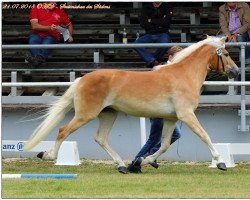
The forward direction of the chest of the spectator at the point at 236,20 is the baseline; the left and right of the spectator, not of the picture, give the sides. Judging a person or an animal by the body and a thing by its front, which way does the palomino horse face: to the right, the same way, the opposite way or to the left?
to the left

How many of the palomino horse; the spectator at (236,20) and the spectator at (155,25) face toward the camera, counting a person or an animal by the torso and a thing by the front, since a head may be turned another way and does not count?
2

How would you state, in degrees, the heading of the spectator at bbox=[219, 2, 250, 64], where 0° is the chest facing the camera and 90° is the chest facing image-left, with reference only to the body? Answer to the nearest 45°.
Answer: approximately 0°

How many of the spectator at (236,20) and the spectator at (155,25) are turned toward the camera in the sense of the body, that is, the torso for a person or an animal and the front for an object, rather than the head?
2

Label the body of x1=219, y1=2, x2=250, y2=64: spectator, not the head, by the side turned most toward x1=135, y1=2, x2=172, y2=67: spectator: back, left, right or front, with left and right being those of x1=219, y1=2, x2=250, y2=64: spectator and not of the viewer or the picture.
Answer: right

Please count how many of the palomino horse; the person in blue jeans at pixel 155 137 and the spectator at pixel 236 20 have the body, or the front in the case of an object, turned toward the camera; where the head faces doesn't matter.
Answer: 1

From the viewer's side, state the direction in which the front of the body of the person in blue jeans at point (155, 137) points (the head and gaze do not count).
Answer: to the viewer's right

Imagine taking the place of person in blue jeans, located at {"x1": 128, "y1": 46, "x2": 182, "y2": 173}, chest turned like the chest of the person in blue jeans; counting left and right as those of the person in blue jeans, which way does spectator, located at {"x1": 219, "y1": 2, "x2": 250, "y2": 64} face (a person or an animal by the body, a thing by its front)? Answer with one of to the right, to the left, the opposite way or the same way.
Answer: to the right

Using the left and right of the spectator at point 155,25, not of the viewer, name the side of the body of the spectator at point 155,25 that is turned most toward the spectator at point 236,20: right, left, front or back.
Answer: left

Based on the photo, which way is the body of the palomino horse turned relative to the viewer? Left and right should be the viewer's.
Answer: facing to the right of the viewer
